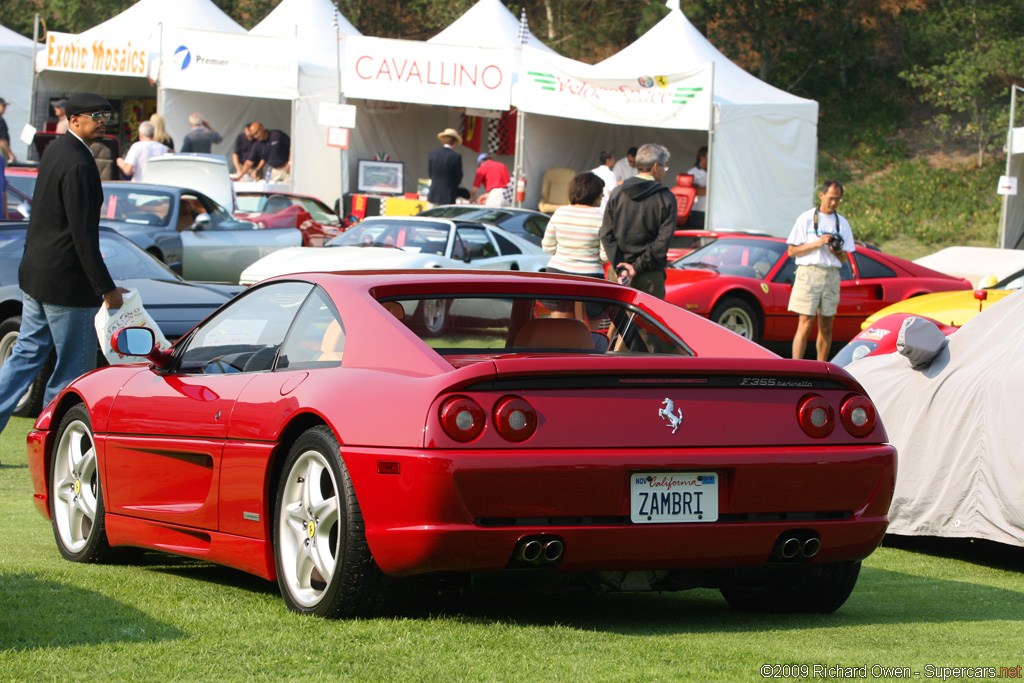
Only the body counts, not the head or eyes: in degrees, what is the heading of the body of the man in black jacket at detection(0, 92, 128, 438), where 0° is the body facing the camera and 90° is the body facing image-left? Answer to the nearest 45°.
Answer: approximately 270°

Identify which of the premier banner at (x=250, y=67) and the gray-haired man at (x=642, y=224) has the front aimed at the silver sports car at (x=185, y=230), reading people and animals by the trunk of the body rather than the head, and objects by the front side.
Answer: the premier banner

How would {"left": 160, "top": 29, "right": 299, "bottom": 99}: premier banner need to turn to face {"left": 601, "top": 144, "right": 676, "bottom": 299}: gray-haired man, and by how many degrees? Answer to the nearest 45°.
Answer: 0° — it already faces them

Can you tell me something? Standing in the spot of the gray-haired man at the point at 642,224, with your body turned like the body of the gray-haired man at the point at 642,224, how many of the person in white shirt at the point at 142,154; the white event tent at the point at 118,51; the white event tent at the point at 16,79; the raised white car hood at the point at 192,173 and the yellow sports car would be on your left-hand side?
4

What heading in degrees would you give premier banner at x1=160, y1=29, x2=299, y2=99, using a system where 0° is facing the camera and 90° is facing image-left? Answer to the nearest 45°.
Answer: approximately 0°

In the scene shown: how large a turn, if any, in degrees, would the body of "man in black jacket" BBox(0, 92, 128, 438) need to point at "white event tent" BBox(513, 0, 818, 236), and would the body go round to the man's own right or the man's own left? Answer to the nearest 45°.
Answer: approximately 45° to the man's own left

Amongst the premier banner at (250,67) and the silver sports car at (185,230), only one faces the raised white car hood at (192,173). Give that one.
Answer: the premier banner

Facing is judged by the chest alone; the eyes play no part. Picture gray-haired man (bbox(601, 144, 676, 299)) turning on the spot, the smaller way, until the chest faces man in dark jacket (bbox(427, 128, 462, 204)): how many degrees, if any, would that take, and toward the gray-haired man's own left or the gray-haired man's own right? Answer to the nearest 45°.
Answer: approximately 45° to the gray-haired man's own left

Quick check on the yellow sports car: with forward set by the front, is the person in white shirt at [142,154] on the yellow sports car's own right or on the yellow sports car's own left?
on the yellow sports car's own right

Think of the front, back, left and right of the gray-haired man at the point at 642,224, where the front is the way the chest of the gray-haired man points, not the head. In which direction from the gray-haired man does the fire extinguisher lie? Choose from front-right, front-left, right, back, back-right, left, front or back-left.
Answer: front-left

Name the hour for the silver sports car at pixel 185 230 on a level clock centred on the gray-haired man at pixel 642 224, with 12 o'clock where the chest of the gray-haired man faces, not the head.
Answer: The silver sports car is roughly at 9 o'clock from the gray-haired man.

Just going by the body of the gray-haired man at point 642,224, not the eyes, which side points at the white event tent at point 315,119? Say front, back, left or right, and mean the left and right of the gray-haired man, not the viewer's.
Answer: front
